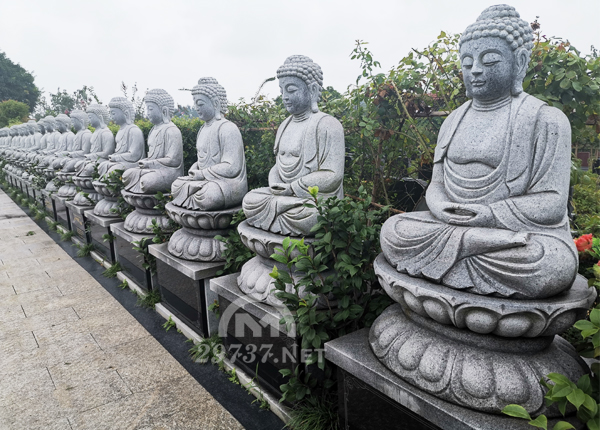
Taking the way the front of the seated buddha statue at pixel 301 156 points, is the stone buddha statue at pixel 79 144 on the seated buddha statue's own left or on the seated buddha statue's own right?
on the seated buddha statue's own right

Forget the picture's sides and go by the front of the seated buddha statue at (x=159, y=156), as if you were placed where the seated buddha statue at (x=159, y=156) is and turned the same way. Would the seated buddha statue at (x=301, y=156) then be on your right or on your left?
on your left

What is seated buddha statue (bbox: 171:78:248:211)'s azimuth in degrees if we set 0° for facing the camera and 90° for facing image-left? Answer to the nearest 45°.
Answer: approximately 45°

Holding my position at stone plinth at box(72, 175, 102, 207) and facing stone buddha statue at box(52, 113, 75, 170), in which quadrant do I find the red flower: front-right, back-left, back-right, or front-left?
back-right

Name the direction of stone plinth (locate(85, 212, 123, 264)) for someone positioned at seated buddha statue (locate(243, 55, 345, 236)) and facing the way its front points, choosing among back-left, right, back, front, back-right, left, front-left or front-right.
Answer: right

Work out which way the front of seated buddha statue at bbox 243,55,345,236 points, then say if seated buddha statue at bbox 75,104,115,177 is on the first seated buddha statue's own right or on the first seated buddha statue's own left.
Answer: on the first seated buddha statue's own right

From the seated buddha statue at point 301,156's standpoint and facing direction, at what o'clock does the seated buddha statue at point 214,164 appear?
the seated buddha statue at point 214,164 is roughly at 3 o'clock from the seated buddha statue at point 301,156.

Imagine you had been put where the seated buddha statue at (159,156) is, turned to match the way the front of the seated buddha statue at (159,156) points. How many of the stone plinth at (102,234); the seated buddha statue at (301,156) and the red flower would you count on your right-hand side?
1

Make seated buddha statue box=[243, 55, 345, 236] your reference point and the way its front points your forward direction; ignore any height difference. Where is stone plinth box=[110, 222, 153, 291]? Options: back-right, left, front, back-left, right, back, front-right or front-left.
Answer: right
